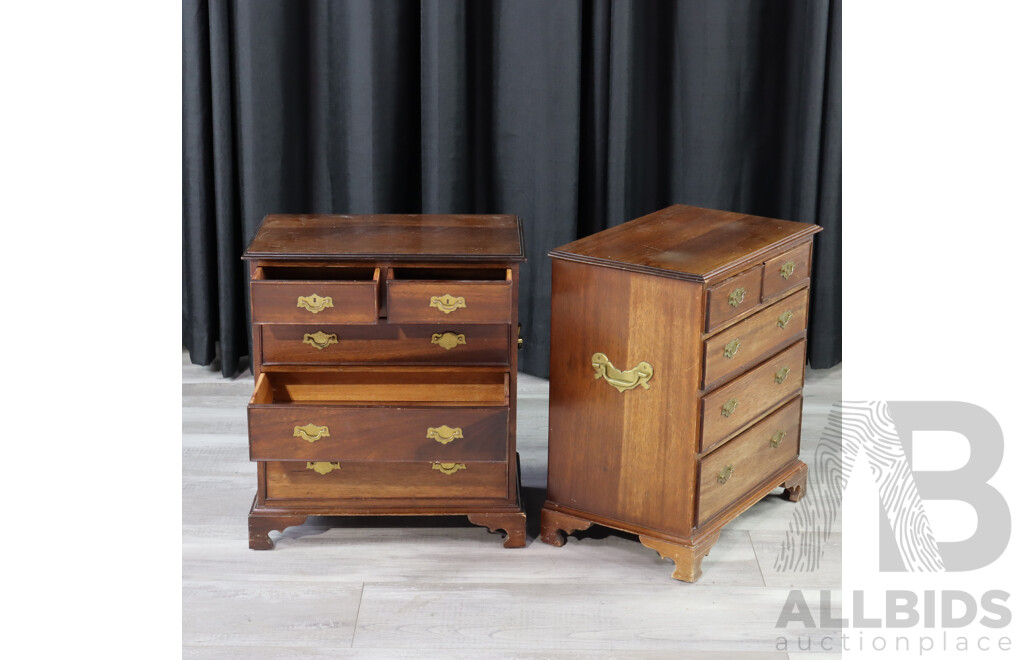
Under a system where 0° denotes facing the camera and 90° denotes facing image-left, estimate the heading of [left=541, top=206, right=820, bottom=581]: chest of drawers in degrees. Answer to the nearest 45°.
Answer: approximately 315°

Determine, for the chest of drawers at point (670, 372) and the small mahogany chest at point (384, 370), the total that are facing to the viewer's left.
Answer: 0

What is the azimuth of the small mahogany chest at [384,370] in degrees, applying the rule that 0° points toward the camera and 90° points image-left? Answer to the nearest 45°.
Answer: approximately 0°
